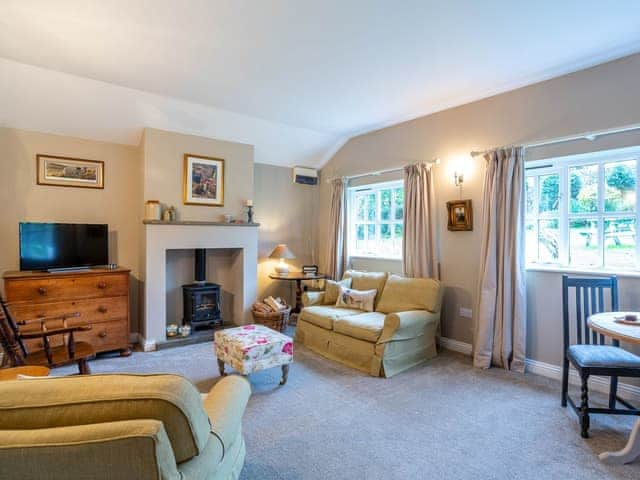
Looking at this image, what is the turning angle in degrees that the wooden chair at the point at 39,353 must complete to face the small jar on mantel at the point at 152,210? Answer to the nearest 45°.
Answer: approximately 45° to its left

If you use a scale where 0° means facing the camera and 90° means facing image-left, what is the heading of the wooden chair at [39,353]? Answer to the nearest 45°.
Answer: approximately 270°

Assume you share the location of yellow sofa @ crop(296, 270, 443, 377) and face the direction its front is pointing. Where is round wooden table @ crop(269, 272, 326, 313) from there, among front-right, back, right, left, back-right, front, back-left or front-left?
right

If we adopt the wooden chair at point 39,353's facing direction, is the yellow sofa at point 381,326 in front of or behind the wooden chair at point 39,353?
in front

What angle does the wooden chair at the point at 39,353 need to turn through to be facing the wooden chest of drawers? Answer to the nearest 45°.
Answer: approximately 90° to its left

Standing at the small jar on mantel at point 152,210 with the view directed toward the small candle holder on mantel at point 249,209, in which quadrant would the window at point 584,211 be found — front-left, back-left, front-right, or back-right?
front-right

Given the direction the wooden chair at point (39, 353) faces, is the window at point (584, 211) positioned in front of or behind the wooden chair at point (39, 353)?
in front

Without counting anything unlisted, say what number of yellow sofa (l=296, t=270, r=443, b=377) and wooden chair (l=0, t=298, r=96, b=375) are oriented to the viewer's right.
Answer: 1
